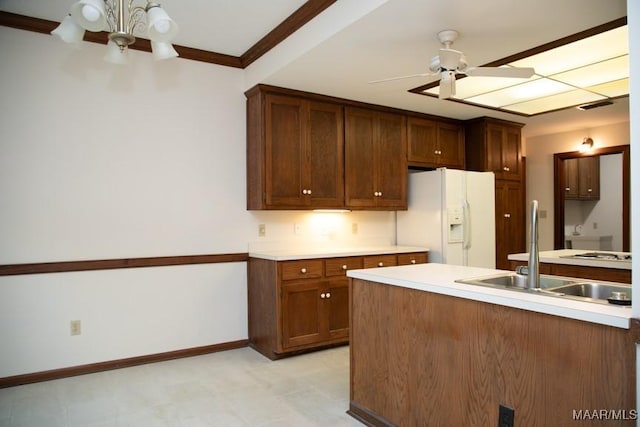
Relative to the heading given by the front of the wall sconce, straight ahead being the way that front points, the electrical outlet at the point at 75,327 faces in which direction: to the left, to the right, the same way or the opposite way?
to the left

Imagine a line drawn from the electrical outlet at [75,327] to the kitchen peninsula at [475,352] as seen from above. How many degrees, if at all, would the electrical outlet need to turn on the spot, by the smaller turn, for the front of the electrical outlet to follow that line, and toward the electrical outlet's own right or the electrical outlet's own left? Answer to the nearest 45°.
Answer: approximately 45° to the electrical outlet's own left

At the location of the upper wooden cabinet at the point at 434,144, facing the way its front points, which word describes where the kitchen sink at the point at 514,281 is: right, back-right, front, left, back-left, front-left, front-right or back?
front-right

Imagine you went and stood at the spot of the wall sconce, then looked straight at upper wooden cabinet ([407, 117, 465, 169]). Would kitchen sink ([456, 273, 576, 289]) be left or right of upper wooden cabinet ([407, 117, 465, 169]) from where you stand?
left

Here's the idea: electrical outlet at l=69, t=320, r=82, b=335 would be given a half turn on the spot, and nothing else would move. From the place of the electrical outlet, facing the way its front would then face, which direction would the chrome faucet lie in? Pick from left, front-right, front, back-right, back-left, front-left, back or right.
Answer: back-right

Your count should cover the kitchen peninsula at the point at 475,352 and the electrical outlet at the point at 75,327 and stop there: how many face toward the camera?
1

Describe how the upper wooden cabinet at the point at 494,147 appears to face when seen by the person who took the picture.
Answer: facing the viewer and to the right of the viewer

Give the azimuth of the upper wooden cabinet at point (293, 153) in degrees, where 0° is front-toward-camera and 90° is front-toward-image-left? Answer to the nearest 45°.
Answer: approximately 315°

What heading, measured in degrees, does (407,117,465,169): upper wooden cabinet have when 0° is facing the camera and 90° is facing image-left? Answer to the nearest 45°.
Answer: approximately 315°

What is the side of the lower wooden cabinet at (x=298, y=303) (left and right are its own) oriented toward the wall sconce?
left

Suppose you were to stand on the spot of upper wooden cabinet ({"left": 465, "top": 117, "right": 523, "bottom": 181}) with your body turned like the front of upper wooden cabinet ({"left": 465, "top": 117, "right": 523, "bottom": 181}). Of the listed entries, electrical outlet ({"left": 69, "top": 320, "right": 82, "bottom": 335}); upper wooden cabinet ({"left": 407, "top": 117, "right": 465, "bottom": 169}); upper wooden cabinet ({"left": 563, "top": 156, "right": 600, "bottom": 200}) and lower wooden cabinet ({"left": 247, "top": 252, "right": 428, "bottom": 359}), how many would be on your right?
3

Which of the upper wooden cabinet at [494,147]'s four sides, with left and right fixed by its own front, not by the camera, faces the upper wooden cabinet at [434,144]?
right

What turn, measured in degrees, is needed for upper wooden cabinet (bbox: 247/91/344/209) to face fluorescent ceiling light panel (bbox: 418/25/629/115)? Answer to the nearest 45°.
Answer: approximately 45° to its left
